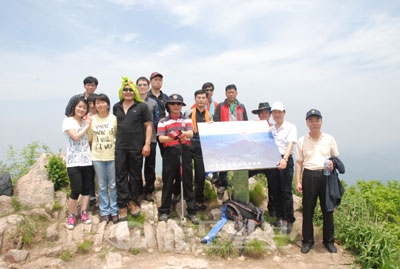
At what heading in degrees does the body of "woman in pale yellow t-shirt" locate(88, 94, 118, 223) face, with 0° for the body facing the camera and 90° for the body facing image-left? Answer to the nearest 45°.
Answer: approximately 0°

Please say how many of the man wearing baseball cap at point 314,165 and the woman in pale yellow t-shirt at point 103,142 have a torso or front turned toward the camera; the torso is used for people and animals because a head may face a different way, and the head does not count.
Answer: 2

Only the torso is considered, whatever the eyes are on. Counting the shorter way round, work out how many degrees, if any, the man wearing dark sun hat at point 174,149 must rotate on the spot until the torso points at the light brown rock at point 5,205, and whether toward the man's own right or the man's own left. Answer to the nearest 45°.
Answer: approximately 90° to the man's own right

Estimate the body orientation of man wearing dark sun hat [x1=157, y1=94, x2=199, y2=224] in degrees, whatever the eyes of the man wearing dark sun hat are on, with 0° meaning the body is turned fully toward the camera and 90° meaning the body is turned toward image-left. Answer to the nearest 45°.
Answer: approximately 0°

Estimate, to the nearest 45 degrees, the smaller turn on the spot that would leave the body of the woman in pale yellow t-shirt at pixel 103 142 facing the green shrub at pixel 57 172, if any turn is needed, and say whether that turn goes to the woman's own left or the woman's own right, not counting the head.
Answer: approximately 135° to the woman's own right
